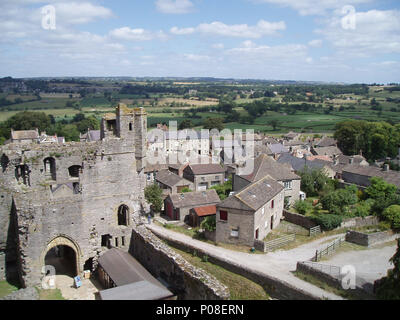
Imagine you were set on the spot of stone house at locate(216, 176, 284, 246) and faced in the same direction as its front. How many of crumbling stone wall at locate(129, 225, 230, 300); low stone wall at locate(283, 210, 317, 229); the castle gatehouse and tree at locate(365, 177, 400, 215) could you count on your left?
2

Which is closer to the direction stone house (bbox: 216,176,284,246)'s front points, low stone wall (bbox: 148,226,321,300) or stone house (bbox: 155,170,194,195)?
the low stone wall

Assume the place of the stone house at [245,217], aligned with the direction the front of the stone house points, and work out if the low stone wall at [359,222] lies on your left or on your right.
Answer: on your left
